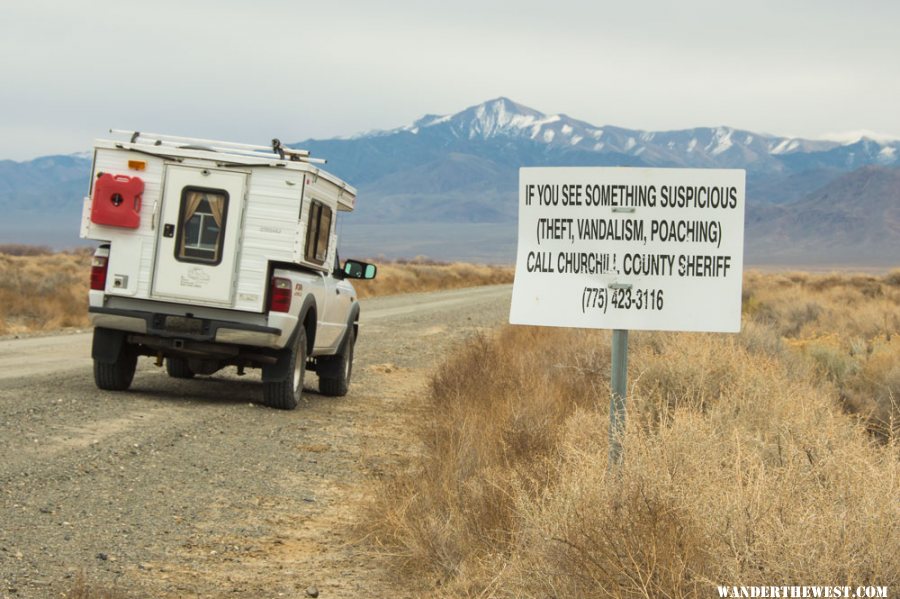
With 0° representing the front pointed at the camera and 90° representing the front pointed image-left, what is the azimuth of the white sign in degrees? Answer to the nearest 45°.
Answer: approximately 0°

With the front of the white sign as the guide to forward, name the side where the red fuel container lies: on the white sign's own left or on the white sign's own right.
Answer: on the white sign's own right

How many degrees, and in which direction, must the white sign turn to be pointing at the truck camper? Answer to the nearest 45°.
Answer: approximately 135° to its right
